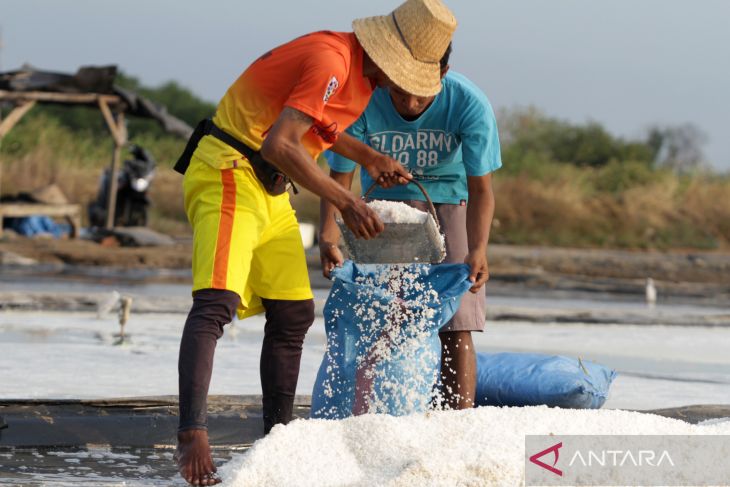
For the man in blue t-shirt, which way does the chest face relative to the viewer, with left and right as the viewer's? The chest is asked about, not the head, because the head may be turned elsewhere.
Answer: facing the viewer

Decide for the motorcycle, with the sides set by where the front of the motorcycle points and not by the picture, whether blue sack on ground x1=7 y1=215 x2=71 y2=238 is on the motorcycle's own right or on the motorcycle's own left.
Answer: on the motorcycle's own right

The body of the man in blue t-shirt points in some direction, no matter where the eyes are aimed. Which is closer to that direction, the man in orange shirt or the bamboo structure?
the man in orange shirt

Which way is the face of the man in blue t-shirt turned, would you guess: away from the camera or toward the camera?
toward the camera

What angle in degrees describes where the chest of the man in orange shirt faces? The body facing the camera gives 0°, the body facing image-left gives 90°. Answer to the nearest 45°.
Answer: approximately 315°

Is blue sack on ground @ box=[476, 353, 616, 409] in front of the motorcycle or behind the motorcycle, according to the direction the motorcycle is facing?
in front

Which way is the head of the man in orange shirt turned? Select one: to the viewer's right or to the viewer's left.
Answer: to the viewer's right

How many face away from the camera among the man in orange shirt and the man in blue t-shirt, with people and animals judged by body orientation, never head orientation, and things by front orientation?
0
